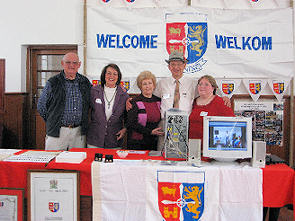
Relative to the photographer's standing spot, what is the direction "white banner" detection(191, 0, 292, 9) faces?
facing the viewer

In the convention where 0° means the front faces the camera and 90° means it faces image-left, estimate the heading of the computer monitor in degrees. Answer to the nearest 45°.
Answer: approximately 0°

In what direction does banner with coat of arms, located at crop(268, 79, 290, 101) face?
toward the camera

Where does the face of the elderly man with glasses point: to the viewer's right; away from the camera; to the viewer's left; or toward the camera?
toward the camera

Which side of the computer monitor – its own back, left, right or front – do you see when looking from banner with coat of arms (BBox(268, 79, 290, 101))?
back

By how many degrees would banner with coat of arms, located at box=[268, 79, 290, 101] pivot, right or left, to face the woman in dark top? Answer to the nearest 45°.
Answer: approximately 45° to its right

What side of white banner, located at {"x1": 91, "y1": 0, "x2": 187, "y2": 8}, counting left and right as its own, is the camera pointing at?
front

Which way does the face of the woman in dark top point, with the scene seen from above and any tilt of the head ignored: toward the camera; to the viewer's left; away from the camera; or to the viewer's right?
toward the camera

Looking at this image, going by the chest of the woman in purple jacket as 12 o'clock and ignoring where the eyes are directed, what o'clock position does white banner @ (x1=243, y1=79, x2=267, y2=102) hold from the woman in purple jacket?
The white banner is roughly at 8 o'clock from the woman in purple jacket.

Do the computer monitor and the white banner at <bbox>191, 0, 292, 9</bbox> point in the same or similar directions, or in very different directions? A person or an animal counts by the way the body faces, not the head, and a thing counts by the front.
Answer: same or similar directions

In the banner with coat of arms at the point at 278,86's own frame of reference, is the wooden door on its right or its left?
on its right

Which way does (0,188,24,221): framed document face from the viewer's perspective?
toward the camera

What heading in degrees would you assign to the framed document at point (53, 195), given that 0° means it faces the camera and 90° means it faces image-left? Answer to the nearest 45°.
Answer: approximately 0°

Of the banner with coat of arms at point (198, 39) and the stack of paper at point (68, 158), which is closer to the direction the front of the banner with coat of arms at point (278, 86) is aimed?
the stack of paper

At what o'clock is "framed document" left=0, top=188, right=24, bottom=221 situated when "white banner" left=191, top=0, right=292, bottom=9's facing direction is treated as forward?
The framed document is roughly at 1 o'clock from the white banner.

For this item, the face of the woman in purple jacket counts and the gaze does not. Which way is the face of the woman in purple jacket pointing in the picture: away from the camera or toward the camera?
toward the camera

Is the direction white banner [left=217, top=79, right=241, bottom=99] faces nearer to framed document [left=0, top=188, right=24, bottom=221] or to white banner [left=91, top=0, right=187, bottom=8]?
the framed document

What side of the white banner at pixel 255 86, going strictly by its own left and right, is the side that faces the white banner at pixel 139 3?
right

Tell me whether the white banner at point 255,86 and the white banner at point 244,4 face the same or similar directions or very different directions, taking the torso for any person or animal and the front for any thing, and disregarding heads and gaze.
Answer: same or similar directions

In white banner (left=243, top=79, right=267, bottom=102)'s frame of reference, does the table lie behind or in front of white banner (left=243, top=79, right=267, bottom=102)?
in front
